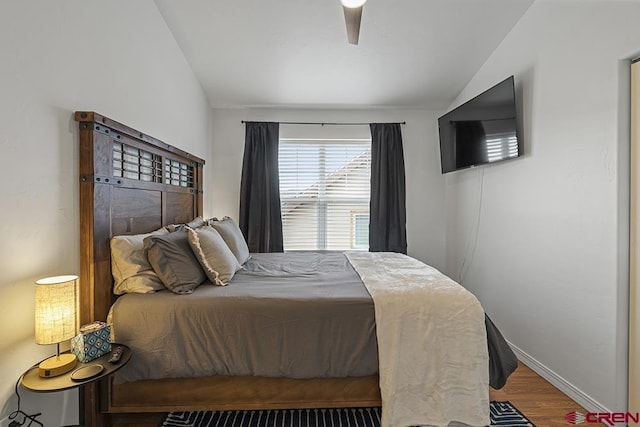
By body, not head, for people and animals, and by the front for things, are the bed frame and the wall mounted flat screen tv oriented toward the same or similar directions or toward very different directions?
very different directions

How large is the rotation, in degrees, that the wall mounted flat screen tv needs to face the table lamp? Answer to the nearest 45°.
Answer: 0° — it already faces it

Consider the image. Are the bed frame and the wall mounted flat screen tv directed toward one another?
yes

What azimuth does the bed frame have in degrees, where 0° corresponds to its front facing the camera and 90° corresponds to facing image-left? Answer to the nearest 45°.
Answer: approximately 270°

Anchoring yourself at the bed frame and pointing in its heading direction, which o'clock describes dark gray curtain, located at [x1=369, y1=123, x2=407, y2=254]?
The dark gray curtain is roughly at 11 o'clock from the bed frame.

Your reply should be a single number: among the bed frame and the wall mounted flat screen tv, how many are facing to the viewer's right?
1

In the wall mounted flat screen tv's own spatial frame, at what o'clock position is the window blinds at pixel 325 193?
The window blinds is roughly at 2 o'clock from the wall mounted flat screen tv.

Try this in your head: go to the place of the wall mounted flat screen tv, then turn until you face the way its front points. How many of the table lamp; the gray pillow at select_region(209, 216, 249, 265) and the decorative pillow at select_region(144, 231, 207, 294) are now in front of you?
3

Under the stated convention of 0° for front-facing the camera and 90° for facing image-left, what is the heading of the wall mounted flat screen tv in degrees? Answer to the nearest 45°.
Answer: approximately 45°
